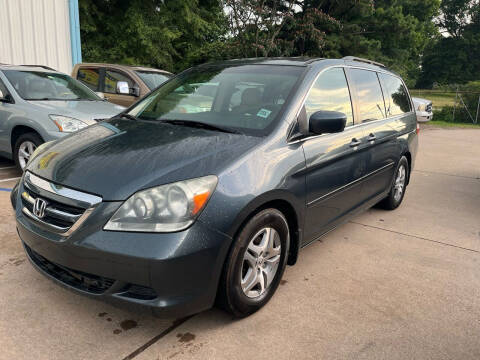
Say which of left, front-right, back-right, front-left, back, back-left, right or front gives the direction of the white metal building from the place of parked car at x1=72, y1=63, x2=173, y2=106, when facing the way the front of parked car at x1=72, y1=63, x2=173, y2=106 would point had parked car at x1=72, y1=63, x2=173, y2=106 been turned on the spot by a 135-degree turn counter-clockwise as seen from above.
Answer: front-left

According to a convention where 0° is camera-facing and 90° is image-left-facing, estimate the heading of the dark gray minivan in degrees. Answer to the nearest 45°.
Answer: approximately 45°

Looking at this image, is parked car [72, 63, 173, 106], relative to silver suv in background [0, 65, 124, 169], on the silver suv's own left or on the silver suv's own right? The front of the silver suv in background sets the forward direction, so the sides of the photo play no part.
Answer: on the silver suv's own left

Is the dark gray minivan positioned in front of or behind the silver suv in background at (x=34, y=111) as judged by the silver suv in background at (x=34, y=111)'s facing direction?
in front

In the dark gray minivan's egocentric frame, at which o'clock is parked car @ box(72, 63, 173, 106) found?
The parked car is roughly at 4 o'clock from the dark gray minivan.

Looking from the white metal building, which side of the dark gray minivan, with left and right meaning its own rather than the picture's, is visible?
right

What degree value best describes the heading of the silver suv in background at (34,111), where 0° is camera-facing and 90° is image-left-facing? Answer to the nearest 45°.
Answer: approximately 315°

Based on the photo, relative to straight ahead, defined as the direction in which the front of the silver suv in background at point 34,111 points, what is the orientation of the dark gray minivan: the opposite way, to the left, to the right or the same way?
to the right

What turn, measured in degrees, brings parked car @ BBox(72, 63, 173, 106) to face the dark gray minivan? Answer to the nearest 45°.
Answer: approximately 45° to its right

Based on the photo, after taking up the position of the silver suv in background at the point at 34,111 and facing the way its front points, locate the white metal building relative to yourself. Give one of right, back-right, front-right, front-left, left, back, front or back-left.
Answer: back-left

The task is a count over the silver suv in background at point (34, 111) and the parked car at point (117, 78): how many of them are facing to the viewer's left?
0

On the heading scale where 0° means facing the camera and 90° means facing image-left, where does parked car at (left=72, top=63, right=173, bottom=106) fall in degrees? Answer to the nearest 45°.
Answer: approximately 315°

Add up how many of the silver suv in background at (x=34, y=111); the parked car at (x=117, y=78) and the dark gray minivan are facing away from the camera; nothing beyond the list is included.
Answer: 0
